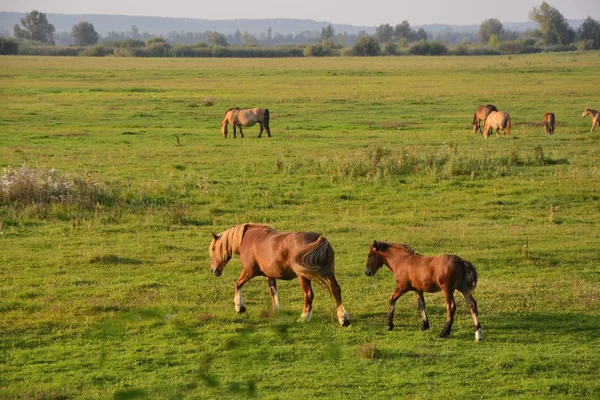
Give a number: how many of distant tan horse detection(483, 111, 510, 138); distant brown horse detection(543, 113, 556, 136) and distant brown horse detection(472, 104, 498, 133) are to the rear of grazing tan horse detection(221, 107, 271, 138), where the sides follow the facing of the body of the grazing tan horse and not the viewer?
3

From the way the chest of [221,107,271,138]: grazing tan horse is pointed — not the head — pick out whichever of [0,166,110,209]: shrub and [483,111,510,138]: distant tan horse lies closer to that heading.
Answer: the shrub

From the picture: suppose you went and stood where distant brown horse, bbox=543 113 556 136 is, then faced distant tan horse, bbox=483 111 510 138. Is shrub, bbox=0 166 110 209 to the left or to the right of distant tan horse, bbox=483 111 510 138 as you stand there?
left

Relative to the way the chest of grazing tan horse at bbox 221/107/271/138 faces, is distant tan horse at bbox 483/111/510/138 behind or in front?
behind

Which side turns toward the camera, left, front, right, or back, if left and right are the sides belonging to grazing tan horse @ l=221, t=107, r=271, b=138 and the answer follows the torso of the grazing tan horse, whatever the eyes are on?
left

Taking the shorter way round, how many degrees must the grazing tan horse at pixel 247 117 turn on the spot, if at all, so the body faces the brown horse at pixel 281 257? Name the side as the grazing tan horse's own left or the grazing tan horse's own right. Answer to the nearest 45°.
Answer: approximately 90° to the grazing tan horse's own left

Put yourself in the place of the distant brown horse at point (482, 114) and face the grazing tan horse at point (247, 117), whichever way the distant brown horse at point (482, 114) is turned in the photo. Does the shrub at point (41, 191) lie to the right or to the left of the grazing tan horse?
left

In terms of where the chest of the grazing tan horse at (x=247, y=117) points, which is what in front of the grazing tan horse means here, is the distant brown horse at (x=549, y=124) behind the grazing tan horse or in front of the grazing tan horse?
behind

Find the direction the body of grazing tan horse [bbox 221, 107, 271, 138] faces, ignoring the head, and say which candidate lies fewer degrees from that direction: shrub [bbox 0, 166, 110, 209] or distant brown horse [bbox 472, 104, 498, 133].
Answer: the shrub

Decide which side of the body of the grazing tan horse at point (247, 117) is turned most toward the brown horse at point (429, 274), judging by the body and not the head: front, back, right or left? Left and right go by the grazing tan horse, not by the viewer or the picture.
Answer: left

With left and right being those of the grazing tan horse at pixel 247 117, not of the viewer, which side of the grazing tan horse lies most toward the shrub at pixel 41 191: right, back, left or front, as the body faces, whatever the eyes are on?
left
